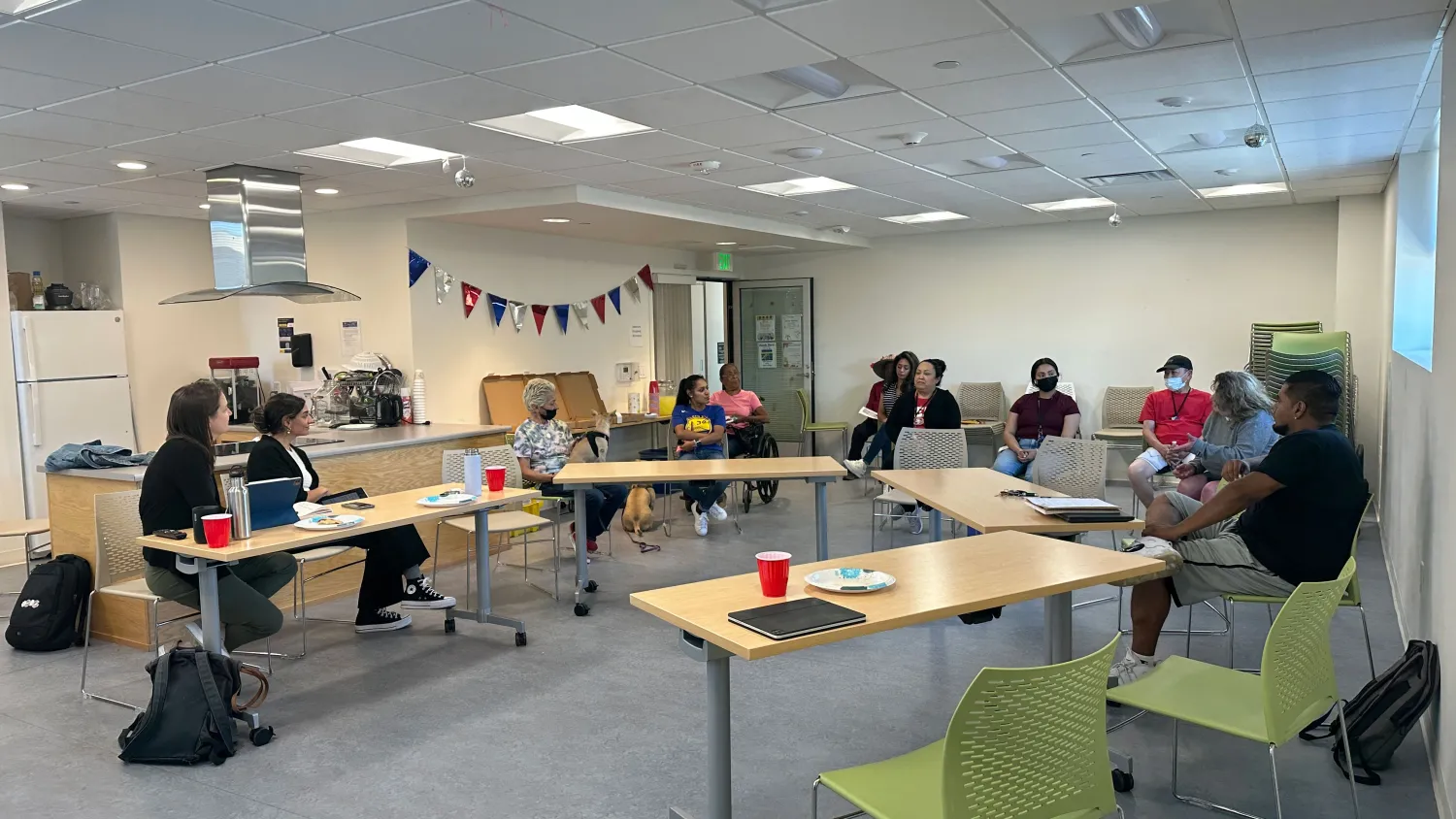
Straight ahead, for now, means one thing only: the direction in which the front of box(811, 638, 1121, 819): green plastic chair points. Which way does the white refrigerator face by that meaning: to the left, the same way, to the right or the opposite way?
the opposite way

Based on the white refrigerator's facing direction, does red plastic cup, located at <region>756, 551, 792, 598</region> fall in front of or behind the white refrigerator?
in front

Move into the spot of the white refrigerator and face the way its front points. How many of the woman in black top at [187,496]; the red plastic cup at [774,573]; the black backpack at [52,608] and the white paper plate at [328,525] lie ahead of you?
4

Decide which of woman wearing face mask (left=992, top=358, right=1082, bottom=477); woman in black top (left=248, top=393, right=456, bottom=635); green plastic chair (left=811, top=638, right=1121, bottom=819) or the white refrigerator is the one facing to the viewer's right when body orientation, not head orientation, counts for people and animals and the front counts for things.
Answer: the woman in black top

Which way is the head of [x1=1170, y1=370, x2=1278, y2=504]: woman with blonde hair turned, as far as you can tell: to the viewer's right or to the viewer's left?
to the viewer's left

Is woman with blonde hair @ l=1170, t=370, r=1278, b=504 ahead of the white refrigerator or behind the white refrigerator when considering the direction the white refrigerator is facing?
ahead

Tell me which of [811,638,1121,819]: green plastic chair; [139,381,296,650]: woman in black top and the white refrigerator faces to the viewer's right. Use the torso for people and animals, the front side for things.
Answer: the woman in black top

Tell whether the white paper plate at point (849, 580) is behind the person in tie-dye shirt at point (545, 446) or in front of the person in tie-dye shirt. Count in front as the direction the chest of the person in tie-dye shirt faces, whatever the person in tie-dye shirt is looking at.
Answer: in front

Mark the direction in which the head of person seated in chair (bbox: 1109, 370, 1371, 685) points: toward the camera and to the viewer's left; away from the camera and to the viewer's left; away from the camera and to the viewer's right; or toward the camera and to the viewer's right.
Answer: away from the camera and to the viewer's left
